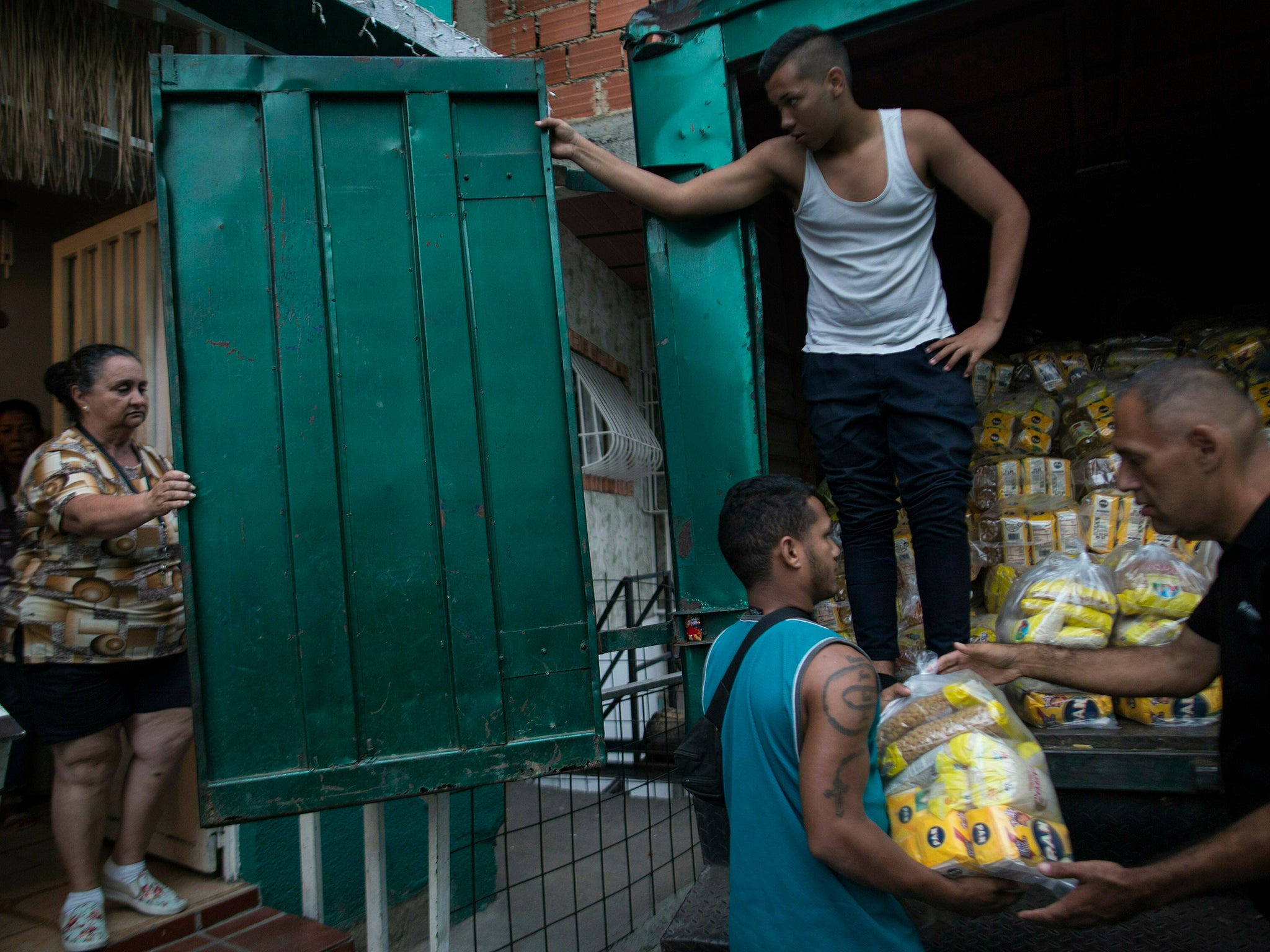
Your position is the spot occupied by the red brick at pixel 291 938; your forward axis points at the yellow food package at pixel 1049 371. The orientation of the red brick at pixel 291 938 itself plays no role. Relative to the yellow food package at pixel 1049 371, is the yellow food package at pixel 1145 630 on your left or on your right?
right

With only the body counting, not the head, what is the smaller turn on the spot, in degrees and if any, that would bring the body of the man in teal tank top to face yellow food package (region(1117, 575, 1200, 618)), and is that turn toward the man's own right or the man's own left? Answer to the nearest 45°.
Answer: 0° — they already face it

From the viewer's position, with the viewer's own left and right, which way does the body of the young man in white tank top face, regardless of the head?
facing the viewer

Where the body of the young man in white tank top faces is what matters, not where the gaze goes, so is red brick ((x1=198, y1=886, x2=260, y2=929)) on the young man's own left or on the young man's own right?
on the young man's own right

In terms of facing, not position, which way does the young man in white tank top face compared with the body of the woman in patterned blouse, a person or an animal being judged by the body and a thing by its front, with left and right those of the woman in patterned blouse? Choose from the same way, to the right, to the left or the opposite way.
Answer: to the right

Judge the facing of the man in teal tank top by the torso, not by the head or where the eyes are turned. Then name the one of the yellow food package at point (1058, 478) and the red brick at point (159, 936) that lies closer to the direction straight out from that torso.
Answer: the yellow food package

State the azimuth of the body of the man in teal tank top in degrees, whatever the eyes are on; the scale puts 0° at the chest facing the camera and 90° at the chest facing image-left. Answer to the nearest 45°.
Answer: approximately 225°

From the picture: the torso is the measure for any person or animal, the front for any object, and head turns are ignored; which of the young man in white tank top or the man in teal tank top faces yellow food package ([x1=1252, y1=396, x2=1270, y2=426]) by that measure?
the man in teal tank top

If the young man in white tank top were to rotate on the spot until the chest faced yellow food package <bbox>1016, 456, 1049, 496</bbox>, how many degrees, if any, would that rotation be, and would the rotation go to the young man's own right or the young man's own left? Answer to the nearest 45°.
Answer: approximately 135° to the young man's own left

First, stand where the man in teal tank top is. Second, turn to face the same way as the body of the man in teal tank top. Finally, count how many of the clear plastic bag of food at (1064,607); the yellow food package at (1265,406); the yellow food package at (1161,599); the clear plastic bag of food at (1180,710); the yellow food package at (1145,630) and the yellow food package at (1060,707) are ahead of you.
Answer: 6

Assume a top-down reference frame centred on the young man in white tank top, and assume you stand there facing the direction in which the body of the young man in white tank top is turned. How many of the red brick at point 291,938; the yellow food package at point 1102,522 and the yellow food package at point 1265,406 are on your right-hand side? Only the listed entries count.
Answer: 1
